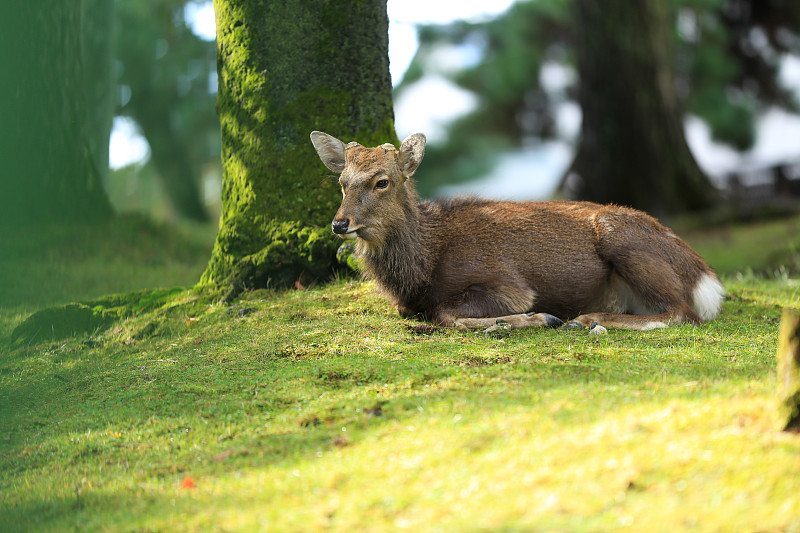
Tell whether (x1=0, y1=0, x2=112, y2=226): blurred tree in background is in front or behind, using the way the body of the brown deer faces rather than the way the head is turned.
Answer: in front

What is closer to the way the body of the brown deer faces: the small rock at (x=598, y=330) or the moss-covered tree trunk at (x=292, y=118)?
the moss-covered tree trunk

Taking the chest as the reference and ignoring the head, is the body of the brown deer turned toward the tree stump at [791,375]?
no

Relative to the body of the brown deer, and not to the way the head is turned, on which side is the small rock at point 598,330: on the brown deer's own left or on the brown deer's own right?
on the brown deer's own left

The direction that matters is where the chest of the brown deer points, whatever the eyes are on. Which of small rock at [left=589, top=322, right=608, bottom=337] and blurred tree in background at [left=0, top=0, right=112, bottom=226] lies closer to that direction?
the blurred tree in background

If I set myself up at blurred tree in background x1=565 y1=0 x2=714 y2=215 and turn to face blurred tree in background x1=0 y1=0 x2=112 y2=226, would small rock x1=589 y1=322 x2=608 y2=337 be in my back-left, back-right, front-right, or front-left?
front-left

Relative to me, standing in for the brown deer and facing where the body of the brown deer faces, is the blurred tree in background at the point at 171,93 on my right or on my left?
on my right

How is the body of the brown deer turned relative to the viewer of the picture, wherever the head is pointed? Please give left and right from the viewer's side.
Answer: facing to the left of the viewer

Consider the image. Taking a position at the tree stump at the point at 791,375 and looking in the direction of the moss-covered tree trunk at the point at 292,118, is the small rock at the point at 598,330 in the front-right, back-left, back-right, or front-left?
front-right

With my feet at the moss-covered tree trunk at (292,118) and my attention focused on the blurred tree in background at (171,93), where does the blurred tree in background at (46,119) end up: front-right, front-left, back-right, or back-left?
front-left

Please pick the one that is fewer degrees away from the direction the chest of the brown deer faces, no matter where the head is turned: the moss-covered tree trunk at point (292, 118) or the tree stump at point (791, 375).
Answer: the moss-covered tree trunk
